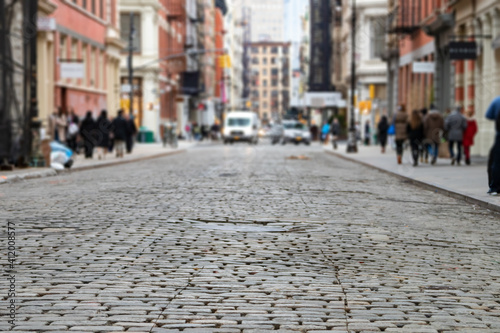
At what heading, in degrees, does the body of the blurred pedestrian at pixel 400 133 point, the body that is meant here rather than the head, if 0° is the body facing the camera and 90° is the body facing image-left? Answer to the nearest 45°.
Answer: approximately 180°

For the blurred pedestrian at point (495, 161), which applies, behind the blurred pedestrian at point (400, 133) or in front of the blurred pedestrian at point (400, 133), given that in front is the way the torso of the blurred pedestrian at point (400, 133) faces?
behind

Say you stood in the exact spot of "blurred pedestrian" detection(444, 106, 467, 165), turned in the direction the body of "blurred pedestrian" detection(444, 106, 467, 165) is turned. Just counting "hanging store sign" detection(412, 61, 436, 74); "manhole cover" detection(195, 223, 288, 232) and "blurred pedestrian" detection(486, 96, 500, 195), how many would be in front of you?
1

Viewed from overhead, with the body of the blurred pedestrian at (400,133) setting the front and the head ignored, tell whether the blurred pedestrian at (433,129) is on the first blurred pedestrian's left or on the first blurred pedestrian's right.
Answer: on the first blurred pedestrian's right

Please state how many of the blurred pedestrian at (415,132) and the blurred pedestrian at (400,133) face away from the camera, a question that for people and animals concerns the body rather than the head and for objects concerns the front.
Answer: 2

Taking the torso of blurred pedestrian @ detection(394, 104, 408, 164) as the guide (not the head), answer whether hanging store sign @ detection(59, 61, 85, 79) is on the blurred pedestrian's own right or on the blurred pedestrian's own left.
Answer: on the blurred pedestrian's own left

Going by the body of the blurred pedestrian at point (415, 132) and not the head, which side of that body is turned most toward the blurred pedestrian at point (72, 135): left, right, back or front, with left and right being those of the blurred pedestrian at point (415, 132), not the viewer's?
left

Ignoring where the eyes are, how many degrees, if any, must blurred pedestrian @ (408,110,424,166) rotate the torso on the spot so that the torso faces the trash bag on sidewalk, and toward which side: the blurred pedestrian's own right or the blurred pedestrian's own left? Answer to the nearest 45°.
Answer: approximately 90° to the blurred pedestrian's own left

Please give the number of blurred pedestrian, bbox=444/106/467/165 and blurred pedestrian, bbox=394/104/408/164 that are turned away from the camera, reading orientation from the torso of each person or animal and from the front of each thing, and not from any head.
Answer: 2

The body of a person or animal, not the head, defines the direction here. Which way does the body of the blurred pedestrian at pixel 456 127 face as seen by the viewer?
away from the camera

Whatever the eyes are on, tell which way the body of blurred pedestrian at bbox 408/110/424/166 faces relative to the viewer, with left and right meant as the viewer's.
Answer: facing away from the viewer
